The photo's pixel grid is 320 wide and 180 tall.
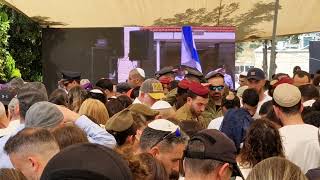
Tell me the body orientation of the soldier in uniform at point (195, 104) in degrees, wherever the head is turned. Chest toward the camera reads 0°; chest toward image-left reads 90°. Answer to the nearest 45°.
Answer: approximately 315°

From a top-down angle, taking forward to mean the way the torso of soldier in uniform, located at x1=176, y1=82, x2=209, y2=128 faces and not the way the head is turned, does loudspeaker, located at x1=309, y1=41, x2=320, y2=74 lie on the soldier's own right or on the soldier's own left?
on the soldier's own left

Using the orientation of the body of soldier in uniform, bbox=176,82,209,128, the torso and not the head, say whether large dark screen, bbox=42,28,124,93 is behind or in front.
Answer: behind

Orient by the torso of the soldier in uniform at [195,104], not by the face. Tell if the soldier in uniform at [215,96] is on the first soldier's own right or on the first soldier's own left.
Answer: on the first soldier's own left

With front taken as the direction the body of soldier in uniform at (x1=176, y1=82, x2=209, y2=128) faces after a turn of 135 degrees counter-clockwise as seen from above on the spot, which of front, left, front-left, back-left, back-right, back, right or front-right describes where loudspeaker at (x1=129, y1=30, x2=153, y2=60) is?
front

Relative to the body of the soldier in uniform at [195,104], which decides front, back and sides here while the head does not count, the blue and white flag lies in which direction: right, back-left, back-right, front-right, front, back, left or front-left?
back-left
